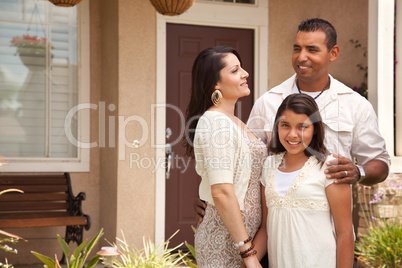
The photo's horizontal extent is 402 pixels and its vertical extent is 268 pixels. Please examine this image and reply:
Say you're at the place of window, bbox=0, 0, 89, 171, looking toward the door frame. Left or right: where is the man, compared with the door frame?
right

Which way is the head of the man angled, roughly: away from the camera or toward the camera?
toward the camera

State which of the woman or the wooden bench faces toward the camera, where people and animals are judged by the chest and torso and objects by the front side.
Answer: the wooden bench

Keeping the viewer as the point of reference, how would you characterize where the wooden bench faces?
facing the viewer

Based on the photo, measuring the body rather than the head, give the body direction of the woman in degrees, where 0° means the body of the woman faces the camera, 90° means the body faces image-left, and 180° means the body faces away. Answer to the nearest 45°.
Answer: approximately 270°

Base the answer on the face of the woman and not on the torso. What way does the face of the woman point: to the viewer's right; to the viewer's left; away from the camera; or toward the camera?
to the viewer's right
